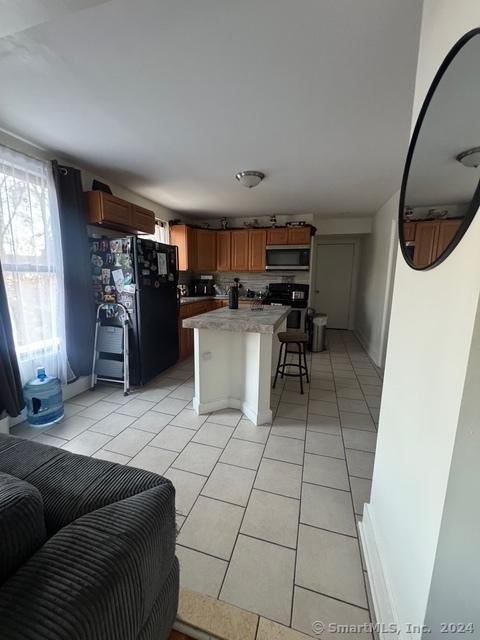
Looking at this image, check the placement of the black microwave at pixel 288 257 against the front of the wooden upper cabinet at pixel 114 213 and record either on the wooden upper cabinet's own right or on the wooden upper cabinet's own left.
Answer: on the wooden upper cabinet's own left

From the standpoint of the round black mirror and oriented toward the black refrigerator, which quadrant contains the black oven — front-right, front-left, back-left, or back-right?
front-right

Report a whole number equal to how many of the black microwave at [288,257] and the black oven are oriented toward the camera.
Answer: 2

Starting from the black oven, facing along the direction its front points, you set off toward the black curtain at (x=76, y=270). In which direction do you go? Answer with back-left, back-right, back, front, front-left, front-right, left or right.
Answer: front-right

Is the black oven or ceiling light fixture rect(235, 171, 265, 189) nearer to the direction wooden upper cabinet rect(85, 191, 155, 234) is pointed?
the ceiling light fixture

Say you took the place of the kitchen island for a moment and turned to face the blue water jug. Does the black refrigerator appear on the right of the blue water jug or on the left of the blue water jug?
right

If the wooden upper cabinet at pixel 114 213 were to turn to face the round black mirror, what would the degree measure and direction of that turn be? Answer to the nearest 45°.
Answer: approximately 45° to its right

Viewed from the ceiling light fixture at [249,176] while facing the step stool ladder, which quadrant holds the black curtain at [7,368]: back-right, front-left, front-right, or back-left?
front-left

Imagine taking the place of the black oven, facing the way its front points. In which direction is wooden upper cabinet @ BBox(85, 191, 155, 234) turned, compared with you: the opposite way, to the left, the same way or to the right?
to the left

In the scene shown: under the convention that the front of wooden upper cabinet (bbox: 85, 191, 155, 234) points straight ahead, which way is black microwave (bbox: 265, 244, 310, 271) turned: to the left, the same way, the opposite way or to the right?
to the right

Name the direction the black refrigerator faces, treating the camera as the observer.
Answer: facing the viewer and to the right of the viewer

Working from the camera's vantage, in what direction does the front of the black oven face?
facing the viewer

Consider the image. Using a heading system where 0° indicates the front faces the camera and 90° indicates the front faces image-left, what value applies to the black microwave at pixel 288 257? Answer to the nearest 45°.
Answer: approximately 0°

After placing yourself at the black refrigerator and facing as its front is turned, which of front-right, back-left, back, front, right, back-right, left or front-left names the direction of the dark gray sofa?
front-right
